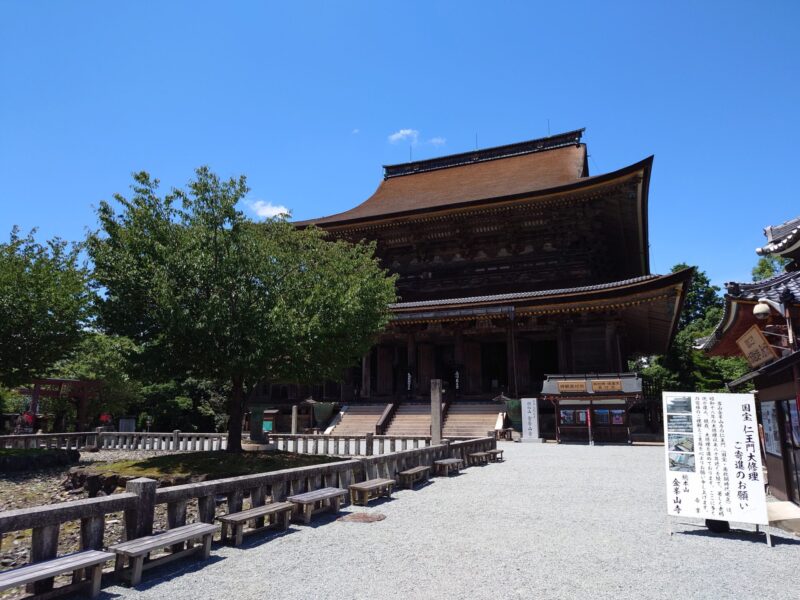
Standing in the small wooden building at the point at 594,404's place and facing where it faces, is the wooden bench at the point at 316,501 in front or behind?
in front

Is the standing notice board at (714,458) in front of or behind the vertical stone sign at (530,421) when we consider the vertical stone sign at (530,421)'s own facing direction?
in front

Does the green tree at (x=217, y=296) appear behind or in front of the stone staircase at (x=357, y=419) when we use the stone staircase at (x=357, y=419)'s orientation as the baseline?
in front

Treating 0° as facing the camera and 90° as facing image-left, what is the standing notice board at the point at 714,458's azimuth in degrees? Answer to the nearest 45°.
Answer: approximately 0°

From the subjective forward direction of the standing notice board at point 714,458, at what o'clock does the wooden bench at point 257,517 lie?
The wooden bench is roughly at 2 o'clock from the standing notice board.

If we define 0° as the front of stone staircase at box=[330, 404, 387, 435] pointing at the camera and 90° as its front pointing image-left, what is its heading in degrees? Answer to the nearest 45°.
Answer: approximately 0°

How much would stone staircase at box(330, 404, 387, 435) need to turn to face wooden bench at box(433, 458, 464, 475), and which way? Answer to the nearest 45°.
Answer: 0° — it already faces it
